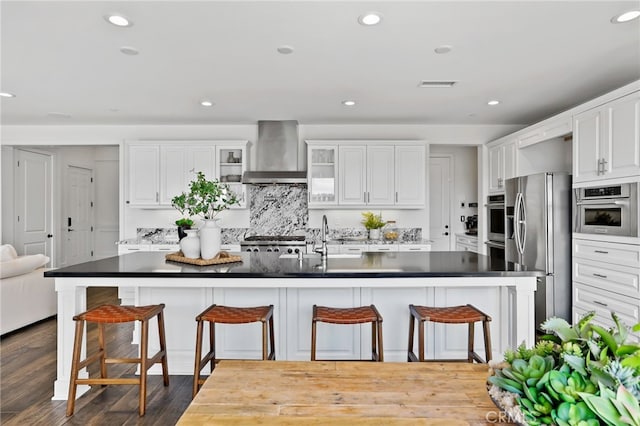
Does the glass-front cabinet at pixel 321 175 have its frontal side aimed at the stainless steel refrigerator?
no

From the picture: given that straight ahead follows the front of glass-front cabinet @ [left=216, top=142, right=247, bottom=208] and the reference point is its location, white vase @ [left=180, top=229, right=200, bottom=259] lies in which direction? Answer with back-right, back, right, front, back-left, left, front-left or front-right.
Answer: front

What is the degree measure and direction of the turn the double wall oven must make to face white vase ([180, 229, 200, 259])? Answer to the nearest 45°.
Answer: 0° — it already faces it

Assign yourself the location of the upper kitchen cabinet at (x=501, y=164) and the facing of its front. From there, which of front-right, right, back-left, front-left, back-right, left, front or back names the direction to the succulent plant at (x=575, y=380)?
front-left

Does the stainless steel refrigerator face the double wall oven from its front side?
no

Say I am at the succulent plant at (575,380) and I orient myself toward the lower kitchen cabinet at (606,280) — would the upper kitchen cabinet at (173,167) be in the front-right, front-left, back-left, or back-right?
front-left

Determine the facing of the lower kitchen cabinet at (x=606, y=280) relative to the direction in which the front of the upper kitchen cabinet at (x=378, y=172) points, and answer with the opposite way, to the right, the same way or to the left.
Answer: to the right

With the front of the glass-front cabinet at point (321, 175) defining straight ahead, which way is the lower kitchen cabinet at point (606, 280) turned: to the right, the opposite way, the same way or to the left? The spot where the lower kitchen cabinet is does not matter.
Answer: to the right

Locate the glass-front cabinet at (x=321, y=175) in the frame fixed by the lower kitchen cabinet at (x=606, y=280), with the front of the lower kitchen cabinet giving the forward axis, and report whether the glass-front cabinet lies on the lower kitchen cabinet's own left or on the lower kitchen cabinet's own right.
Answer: on the lower kitchen cabinet's own right

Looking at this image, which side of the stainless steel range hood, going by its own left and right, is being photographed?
front

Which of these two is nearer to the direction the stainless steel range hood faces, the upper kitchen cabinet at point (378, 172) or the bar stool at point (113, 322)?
the bar stool

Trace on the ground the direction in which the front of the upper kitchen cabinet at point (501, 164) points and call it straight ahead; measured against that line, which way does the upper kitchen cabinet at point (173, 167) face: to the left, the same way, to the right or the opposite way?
to the left

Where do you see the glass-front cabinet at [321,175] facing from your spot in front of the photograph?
facing the viewer

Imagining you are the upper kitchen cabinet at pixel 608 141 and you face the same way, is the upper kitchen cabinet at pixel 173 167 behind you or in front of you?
in front

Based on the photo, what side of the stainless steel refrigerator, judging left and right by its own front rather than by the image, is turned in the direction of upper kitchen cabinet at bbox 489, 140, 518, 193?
right

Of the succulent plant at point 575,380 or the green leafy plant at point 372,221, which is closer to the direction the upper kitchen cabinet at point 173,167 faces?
the succulent plant

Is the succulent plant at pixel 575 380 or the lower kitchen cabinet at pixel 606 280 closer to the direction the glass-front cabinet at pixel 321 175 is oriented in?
the succulent plant

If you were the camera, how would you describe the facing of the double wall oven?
facing the viewer and to the left of the viewer

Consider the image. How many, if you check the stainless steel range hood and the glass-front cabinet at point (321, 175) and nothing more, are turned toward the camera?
2

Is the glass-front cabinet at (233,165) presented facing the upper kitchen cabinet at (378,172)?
no
